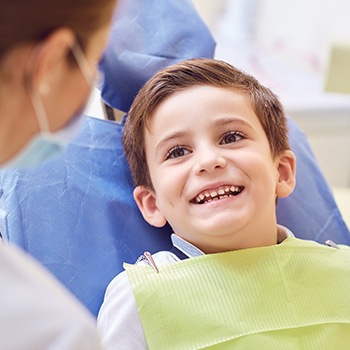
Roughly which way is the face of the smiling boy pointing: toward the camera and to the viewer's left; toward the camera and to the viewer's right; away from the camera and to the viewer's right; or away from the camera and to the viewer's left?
toward the camera and to the viewer's left

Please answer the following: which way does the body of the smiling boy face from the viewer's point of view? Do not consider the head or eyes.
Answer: toward the camera
